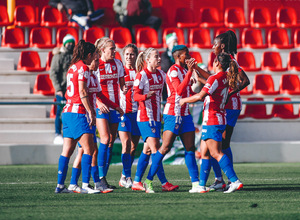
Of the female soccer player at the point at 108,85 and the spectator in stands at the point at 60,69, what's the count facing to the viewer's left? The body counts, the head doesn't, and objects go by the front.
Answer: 0

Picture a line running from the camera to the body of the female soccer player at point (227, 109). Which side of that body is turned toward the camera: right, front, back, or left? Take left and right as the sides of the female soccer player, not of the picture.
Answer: left

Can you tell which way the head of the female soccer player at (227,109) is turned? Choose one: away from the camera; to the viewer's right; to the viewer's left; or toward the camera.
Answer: to the viewer's left

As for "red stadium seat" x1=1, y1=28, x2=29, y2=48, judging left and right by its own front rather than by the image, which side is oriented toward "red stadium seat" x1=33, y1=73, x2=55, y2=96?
front

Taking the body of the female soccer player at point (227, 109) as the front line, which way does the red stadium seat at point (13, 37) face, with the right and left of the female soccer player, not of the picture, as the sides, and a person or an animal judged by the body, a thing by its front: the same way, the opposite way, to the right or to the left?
to the left

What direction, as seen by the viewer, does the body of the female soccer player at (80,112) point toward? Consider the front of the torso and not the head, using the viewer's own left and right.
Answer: facing away from the viewer and to the right of the viewer

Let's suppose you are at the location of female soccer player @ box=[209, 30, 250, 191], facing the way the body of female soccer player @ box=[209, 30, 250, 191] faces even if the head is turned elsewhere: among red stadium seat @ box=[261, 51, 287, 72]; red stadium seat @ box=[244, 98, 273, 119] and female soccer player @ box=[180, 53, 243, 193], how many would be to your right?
2

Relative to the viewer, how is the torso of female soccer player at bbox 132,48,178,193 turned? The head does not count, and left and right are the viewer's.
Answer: facing the viewer and to the right of the viewer

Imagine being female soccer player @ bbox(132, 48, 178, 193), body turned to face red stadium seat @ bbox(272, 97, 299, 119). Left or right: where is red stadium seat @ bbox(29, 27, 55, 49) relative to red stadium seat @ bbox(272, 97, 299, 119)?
left

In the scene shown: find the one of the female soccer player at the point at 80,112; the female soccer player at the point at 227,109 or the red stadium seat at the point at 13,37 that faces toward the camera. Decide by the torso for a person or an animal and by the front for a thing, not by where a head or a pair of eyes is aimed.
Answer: the red stadium seat

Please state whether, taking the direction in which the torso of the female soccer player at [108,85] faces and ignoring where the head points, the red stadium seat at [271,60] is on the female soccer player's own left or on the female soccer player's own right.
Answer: on the female soccer player's own left

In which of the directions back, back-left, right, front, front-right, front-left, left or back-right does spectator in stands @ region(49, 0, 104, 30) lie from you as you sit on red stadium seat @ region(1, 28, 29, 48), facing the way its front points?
left

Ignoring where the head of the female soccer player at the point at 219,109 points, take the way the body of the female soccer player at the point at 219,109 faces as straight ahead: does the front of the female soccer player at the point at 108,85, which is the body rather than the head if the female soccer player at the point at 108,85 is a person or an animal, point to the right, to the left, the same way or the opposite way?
the opposite way
